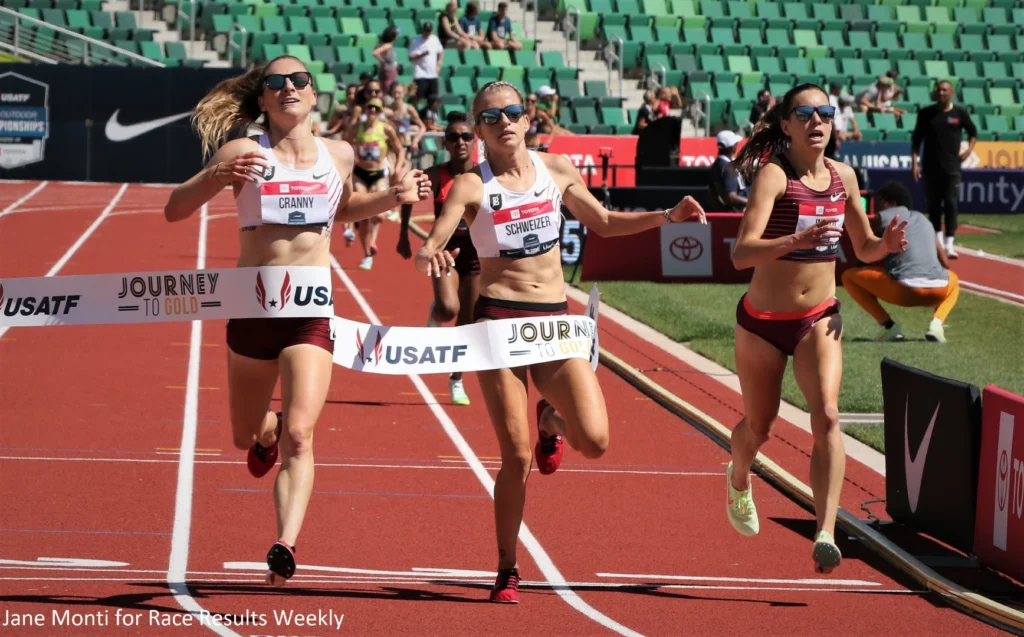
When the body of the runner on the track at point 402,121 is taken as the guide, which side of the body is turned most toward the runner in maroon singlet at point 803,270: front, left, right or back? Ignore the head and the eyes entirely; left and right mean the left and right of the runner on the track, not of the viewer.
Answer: front

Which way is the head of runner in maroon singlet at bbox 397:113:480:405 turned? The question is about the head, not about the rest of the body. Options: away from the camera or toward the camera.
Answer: toward the camera

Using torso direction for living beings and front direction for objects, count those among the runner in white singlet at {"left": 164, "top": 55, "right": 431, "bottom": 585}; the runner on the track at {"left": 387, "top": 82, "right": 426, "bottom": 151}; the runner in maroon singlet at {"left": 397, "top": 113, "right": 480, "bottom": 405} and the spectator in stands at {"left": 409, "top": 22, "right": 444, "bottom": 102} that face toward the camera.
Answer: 4

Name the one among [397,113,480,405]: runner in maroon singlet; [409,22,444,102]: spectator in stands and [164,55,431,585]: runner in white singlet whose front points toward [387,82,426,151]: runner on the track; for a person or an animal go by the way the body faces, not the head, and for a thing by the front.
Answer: [409,22,444,102]: spectator in stands

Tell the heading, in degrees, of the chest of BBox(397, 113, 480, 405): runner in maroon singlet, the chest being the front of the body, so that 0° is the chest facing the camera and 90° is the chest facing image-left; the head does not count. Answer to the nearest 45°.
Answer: approximately 0°

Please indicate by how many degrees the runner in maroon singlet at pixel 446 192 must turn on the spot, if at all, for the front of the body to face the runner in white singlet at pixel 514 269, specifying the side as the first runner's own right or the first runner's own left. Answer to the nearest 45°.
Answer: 0° — they already face them

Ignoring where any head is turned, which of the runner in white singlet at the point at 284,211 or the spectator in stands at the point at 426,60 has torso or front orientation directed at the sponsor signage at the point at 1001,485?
the spectator in stands

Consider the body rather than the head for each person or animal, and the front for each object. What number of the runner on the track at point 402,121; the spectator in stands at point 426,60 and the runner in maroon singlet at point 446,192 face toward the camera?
3

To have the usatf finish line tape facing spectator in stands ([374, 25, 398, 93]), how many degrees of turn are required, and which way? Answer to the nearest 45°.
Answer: approximately 180°

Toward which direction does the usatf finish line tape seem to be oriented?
toward the camera

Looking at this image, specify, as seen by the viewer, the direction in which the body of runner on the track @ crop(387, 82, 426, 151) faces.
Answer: toward the camera

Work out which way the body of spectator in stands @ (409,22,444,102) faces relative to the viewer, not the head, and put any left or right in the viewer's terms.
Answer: facing the viewer

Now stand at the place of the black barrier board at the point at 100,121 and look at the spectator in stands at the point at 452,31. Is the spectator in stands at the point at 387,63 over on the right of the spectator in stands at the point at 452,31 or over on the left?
right

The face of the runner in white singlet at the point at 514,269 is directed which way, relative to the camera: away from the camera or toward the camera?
toward the camera

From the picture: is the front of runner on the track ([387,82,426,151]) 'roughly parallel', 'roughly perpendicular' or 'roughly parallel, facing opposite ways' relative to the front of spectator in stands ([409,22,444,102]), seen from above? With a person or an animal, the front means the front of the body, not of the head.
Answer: roughly parallel

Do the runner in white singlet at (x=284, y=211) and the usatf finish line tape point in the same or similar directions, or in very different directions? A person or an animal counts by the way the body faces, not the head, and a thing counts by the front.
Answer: same or similar directions

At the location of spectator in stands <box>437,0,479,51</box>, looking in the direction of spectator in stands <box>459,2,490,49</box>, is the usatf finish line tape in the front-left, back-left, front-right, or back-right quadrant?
back-right

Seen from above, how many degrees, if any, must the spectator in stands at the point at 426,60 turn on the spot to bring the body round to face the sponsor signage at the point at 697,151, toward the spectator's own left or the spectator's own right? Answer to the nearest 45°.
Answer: approximately 90° to the spectator's own left
